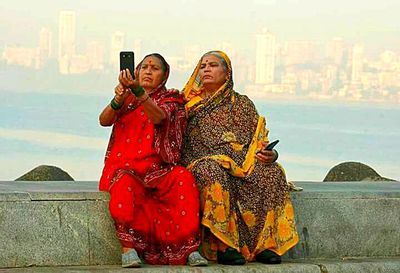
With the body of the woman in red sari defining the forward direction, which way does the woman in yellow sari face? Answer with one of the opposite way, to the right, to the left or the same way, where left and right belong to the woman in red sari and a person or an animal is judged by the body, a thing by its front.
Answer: the same way

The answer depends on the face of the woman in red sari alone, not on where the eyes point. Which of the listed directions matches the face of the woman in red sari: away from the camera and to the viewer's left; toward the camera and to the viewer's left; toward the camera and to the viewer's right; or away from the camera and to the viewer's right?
toward the camera and to the viewer's left

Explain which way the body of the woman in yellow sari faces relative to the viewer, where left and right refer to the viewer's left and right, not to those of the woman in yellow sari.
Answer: facing the viewer

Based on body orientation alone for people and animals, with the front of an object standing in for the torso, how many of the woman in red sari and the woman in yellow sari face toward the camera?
2
